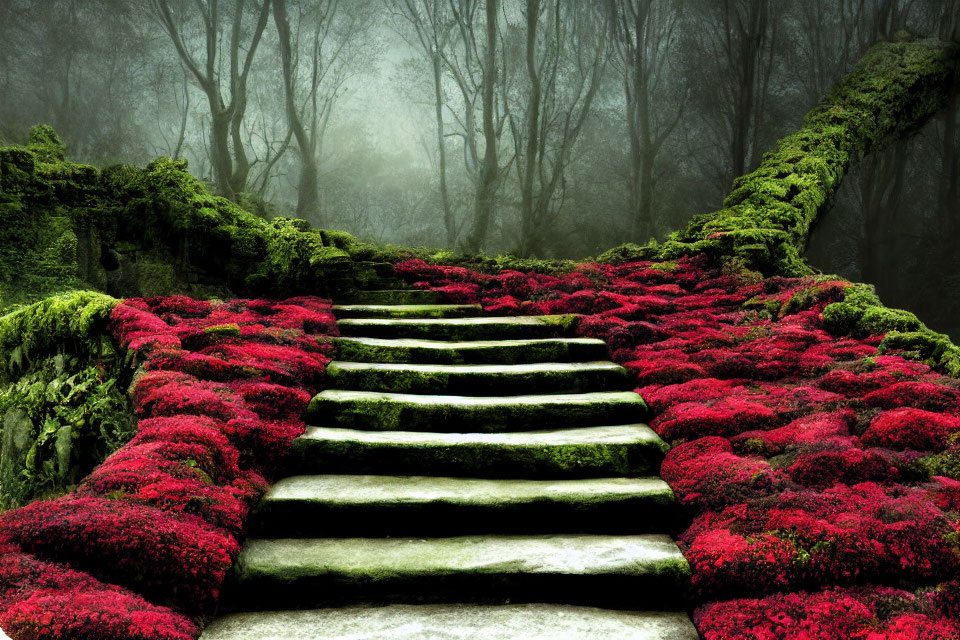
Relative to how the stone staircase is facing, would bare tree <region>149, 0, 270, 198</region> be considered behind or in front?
behind

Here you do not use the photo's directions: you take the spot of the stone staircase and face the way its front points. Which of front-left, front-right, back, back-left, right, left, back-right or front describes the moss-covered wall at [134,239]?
back-right

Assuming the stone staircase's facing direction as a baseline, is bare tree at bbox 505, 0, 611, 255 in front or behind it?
behind

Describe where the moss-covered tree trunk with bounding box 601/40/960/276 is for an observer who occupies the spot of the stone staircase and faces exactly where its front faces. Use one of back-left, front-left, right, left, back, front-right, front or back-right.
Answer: back-left

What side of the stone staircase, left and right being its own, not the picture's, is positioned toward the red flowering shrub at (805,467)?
left

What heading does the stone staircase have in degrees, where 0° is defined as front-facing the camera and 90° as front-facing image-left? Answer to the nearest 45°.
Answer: approximately 0°
